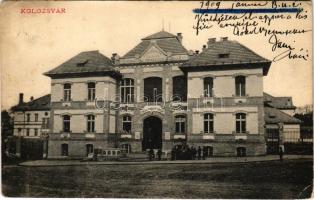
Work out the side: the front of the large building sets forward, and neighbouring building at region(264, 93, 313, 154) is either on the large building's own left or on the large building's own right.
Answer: on the large building's own left

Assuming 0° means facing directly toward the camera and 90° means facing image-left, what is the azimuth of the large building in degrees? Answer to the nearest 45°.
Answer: approximately 0°
